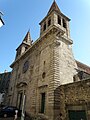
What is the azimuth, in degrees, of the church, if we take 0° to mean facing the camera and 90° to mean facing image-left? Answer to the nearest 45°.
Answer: approximately 45°
